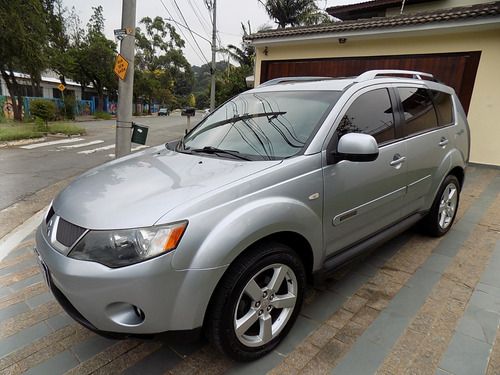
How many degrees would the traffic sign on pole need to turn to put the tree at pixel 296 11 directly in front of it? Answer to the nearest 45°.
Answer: approximately 180°

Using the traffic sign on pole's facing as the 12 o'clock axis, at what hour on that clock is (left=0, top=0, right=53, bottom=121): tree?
The tree is roughly at 4 o'clock from the traffic sign on pole.

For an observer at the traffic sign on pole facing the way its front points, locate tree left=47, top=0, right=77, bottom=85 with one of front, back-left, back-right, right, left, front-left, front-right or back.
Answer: back-right

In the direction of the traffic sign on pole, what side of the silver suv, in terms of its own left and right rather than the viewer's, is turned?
right

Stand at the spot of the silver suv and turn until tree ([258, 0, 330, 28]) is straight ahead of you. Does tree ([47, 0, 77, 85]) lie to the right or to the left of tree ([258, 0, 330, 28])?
left

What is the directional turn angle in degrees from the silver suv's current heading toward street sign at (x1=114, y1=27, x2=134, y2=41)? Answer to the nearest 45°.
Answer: approximately 90° to its right

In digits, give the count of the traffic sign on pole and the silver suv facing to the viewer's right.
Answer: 0

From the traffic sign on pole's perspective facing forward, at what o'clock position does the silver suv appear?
The silver suv is roughly at 10 o'clock from the traffic sign on pole.

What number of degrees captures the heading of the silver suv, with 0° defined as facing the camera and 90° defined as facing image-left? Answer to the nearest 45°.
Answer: approximately 45°
